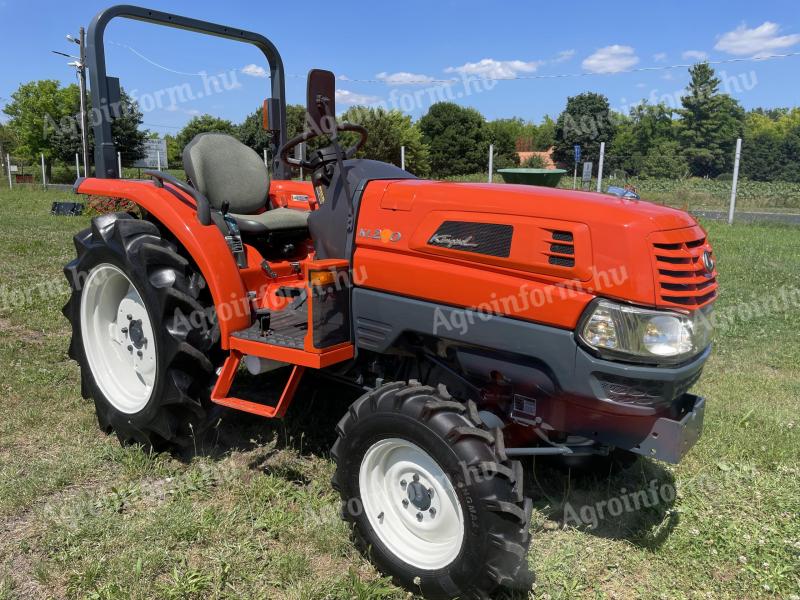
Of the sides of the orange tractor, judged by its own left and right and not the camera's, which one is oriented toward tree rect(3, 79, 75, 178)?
back

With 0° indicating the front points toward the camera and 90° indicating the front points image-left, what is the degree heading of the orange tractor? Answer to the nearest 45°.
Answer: approximately 315°

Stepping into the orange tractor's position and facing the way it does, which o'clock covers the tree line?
The tree line is roughly at 8 o'clock from the orange tractor.

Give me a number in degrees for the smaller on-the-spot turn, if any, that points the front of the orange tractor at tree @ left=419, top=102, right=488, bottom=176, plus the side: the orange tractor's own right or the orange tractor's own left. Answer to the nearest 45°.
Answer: approximately 135° to the orange tractor's own left

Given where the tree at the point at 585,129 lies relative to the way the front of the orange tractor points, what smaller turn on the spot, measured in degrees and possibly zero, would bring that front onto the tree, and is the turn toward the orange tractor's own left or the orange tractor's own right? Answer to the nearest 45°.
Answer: approximately 135° to the orange tractor's own left

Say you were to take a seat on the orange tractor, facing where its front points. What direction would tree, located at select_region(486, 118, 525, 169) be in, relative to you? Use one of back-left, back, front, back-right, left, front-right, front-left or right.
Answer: back-left

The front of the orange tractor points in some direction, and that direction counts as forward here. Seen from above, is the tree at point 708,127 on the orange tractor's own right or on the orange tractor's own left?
on the orange tractor's own left

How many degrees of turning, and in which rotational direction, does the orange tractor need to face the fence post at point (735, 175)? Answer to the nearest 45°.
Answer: approximately 90° to its left

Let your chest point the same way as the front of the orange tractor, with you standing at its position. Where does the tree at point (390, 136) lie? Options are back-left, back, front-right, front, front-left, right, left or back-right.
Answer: back-left

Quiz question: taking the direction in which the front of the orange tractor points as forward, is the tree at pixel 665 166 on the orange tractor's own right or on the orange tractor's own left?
on the orange tractor's own left

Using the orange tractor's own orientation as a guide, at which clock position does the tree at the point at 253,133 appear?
The tree is roughly at 7 o'clock from the orange tractor.
